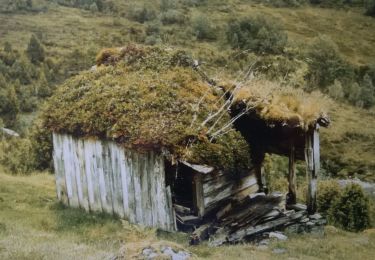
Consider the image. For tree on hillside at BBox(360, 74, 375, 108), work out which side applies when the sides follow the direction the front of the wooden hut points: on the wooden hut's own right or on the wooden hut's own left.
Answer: on the wooden hut's own left

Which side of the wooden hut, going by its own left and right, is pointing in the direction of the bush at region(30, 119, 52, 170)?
back

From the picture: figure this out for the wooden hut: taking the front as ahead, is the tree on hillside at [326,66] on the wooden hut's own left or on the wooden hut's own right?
on the wooden hut's own left

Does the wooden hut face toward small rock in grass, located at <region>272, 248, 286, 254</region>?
yes

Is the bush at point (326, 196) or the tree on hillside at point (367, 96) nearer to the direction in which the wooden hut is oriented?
the bush

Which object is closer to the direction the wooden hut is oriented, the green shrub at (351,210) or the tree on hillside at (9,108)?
the green shrub

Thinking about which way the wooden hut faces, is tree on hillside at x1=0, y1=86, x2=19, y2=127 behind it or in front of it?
behind

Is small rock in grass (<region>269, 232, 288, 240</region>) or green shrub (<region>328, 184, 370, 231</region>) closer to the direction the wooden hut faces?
the small rock in grass

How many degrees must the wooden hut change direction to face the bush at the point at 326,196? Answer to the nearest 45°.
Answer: approximately 90° to its left

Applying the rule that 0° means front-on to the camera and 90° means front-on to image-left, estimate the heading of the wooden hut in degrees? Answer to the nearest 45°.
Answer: approximately 315°

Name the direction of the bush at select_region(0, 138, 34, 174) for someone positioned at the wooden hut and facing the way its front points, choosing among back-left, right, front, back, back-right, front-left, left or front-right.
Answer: back
